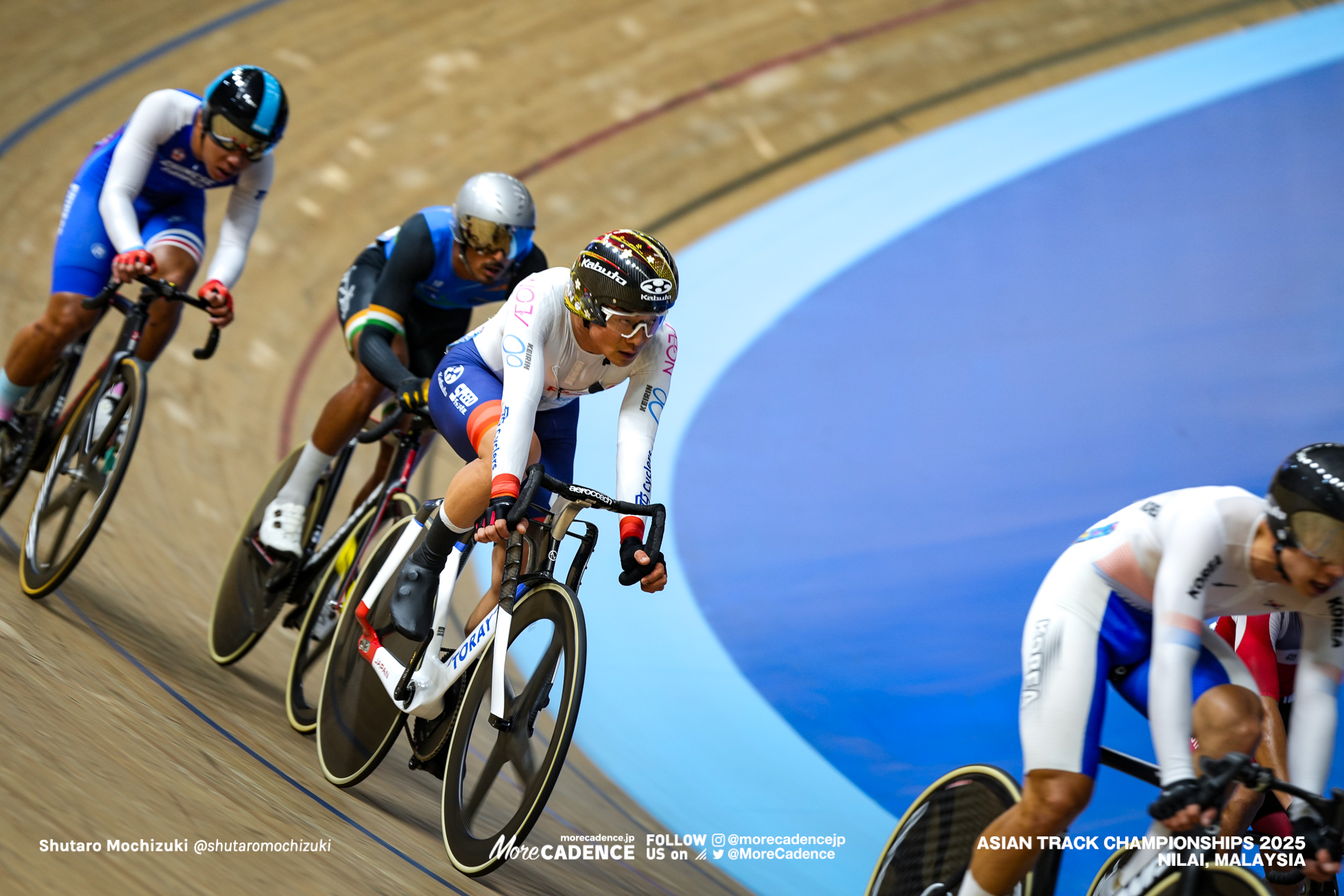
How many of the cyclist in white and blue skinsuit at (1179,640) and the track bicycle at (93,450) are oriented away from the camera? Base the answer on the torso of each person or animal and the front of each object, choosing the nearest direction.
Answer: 0

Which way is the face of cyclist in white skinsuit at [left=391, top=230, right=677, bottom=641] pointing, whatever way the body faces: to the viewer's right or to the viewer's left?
to the viewer's right

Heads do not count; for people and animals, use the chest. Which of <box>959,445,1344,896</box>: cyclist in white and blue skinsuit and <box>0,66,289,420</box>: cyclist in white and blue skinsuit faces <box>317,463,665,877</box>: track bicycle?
<box>0,66,289,420</box>: cyclist in white and blue skinsuit

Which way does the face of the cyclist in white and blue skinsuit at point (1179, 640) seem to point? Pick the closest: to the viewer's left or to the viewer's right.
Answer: to the viewer's right

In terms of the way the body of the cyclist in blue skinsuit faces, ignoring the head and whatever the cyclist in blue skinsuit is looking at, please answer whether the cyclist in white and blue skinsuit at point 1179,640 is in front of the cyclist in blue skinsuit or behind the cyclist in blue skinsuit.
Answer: in front

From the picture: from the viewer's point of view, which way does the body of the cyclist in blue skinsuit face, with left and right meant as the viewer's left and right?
facing the viewer and to the right of the viewer

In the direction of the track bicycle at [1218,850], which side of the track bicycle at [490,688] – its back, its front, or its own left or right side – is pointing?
front

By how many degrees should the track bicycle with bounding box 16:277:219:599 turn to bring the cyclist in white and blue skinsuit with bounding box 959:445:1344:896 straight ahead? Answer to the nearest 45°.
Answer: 0° — it already faces them

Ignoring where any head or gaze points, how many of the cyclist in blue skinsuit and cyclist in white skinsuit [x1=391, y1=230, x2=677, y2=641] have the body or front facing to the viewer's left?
0
